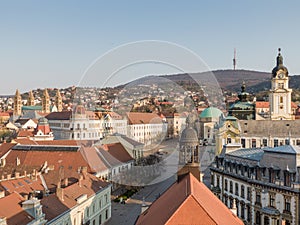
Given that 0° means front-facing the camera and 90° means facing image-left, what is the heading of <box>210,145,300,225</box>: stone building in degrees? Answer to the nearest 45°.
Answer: approximately 45°
